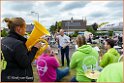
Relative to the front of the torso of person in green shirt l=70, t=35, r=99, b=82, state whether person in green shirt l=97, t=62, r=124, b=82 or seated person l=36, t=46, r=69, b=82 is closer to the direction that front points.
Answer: the seated person

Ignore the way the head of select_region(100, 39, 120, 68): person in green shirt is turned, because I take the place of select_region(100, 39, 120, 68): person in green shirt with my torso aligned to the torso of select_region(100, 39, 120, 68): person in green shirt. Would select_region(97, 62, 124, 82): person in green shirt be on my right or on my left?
on my left

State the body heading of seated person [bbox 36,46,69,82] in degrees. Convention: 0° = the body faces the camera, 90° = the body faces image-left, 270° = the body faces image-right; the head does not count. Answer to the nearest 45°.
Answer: approximately 225°

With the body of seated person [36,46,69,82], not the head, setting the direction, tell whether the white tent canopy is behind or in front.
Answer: in front

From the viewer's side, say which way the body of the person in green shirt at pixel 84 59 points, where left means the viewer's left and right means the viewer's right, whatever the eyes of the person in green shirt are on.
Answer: facing away from the viewer and to the left of the viewer

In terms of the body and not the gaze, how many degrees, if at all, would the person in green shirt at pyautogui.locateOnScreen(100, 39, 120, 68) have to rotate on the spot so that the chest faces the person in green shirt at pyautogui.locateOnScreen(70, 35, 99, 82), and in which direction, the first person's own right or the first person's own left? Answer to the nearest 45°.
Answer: approximately 45° to the first person's own left

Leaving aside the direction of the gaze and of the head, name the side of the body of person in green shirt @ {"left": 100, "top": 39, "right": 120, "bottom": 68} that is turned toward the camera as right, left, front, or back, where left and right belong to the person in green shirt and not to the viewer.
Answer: left

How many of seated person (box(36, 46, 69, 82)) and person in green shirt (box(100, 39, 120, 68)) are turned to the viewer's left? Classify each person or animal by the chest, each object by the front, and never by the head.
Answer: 1

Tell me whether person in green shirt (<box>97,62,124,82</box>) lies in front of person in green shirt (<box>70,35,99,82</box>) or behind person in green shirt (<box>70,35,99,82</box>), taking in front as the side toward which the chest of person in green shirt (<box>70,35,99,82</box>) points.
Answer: behind

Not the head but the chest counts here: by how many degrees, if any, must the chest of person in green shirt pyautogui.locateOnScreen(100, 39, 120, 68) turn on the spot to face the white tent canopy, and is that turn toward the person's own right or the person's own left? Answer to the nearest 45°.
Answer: approximately 90° to the person's own right
